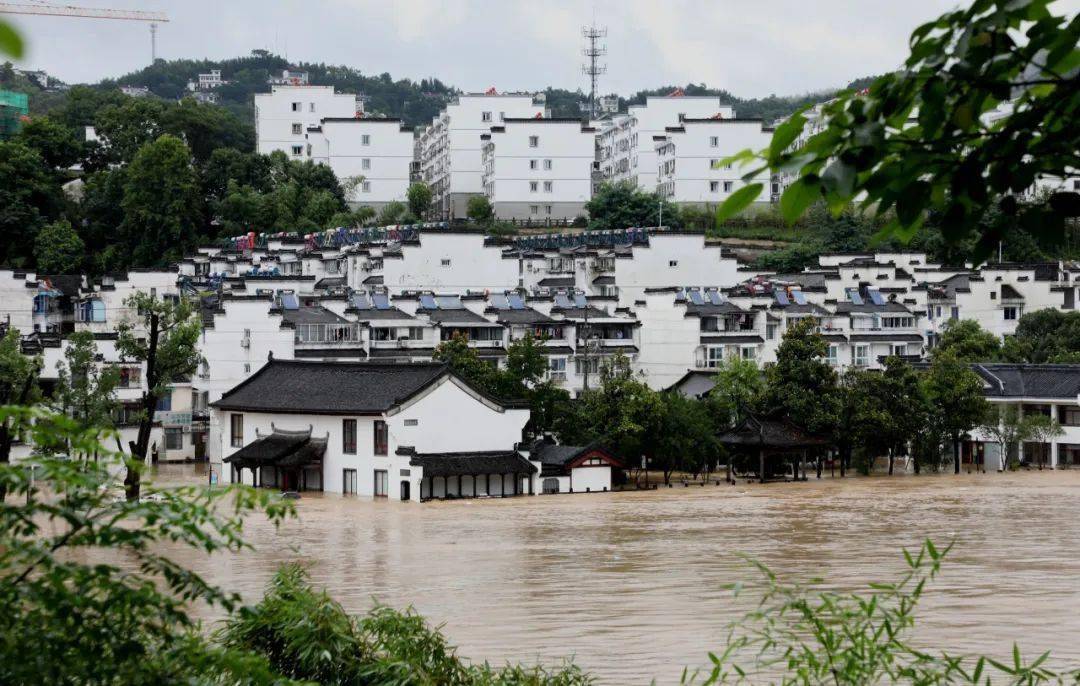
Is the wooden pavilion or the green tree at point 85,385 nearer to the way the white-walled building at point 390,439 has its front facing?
the green tree

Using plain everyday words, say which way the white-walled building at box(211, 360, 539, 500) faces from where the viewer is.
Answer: facing the viewer and to the left of the viewer

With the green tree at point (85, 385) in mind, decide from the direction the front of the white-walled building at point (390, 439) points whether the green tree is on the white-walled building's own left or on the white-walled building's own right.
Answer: on the white-walled building's own right

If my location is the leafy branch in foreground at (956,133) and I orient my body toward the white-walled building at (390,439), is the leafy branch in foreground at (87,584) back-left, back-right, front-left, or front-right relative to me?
front-left

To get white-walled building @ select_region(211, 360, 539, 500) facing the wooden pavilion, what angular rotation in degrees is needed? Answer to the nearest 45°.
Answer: approximately 135° to its left

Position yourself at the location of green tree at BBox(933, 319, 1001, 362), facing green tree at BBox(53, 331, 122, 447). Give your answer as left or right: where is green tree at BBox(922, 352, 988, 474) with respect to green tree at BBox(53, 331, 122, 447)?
left

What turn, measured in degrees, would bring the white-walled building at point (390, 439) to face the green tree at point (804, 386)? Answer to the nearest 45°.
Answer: approximately 135° to its left

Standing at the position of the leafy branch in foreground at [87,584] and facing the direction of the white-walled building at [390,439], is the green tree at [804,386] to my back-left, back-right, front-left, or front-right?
front-right
